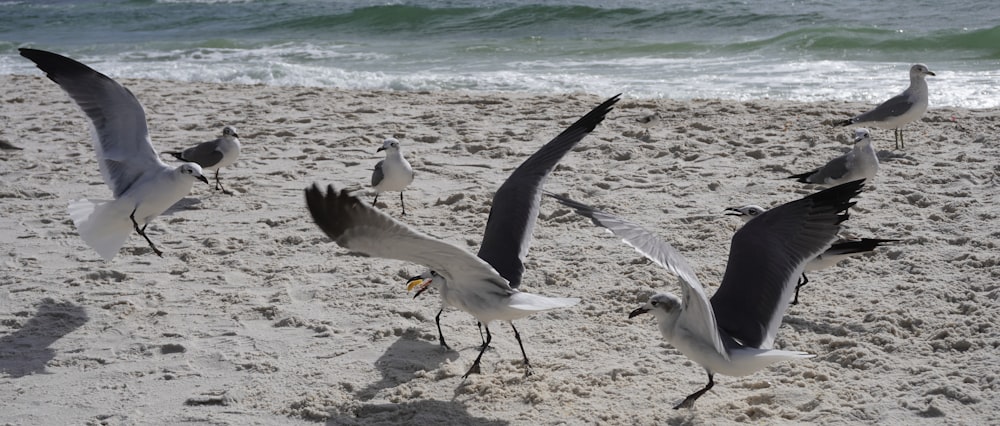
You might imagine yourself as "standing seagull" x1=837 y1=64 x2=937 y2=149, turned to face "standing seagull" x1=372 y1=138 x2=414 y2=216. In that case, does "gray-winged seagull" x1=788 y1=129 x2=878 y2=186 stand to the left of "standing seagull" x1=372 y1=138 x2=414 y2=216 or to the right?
left

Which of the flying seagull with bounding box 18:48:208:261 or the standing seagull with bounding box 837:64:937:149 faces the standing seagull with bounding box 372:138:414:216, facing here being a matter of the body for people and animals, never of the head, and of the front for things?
the flying seagull

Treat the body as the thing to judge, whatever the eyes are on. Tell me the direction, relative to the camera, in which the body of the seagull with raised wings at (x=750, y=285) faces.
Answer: to the viewer's left

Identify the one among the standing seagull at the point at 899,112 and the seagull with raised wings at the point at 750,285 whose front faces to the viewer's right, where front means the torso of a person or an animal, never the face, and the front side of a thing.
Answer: the standing seagull

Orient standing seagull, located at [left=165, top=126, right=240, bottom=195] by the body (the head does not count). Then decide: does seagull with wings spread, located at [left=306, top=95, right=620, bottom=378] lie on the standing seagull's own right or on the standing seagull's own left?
on the standing seagull's own right

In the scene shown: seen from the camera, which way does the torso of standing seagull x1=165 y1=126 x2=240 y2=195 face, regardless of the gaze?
to the viewer's right

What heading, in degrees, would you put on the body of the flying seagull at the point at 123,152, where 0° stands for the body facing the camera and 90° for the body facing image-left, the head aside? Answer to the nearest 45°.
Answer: approximately 270°

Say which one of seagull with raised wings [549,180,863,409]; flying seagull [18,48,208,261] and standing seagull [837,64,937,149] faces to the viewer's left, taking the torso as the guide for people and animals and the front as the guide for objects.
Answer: seagull with raised wings [549,180,863,409]

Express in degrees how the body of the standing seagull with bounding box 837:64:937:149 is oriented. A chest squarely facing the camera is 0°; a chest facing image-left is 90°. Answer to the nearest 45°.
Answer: approximately 270°

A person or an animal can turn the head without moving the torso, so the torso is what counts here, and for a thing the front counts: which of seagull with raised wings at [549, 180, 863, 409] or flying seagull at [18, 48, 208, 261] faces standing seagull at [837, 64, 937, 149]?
flying seagull at [18, 48, 208, 261]

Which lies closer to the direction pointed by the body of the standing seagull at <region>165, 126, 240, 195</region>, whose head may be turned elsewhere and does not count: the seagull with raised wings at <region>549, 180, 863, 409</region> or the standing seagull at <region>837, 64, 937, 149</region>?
the standing seagull

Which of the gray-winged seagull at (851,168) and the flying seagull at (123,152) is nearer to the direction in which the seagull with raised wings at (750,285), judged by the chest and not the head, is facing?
the flying seagull
